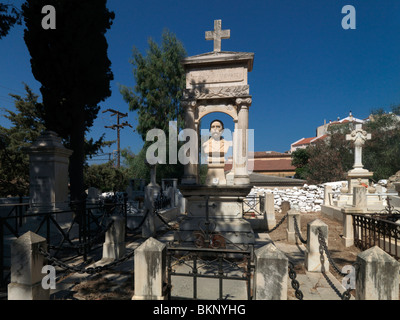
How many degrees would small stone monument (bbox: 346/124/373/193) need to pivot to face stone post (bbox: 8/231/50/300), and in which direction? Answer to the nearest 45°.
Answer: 0° — it already faces it

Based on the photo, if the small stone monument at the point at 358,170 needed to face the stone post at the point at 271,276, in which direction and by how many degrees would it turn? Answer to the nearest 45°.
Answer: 0° — it already faces it

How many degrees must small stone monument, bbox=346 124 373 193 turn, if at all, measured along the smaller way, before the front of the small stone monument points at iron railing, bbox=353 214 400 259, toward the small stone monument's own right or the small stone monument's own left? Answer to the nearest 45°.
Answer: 0° — it already faces it

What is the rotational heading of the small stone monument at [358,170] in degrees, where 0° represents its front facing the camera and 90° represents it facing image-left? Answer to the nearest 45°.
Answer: approximately 0°
